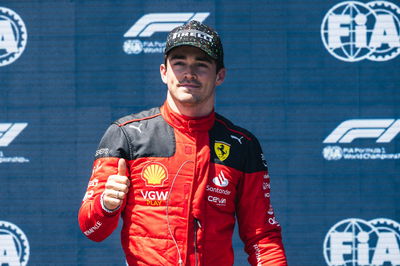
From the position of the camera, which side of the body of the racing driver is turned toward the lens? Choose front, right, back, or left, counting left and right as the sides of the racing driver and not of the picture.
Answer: front
